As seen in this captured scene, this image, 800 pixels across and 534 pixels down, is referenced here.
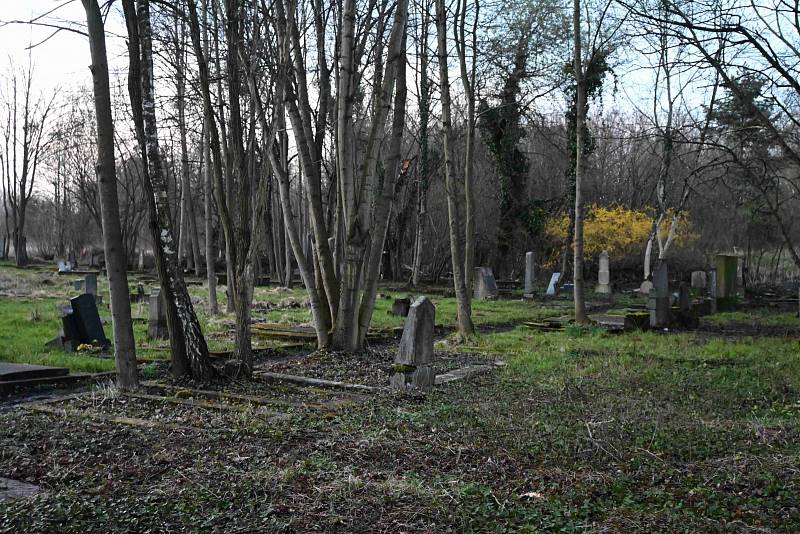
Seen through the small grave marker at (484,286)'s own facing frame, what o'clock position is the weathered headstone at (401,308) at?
The weathered headstone is roughly at 2 o'clock from the small grave marker.

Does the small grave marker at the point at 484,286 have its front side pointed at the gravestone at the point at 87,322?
no

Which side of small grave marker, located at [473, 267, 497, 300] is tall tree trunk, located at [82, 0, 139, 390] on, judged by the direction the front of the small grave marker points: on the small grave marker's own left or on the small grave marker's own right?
on the small grave marker's own right

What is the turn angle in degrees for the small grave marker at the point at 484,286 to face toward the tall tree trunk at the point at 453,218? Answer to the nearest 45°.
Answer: approximately 45° to its right

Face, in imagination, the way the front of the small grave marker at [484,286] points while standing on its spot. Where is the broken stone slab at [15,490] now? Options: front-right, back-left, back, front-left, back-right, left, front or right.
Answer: front-right

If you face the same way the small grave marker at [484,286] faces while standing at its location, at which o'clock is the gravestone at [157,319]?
The gravestone is roughly at 2 o'clock from the small grave marker.

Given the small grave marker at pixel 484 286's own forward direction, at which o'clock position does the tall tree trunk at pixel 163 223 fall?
The tall tree trunk is roughly at 2 o'clock from the small grave marker.

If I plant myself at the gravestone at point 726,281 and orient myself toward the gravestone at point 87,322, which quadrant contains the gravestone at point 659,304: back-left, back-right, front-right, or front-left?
front-left

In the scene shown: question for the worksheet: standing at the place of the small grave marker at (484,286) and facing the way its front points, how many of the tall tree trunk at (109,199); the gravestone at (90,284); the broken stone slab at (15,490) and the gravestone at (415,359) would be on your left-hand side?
0

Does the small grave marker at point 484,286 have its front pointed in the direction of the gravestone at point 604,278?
no

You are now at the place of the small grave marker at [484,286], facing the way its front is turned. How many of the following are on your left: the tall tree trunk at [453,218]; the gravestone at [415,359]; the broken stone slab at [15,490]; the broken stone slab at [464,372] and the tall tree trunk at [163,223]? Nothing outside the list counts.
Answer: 0

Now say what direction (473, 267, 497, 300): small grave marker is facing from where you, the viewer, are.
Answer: facing the viewer and to the right of the viewer

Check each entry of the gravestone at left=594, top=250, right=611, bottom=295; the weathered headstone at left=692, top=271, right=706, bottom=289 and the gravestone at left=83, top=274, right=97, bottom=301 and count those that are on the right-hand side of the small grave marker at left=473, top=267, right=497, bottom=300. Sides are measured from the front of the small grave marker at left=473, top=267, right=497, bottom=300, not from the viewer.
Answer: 1

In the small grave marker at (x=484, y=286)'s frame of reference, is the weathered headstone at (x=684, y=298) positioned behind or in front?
in front

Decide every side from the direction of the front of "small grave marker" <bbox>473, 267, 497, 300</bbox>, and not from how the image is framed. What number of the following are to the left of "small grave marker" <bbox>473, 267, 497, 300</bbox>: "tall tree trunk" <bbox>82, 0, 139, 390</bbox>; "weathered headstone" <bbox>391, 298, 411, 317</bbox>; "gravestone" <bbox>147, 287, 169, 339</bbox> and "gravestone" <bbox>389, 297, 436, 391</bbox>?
0

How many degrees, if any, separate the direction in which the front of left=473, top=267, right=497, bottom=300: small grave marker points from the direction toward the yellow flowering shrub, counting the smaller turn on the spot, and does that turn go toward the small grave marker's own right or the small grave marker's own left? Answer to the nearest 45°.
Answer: approximately 90° to the small grave marker's own left
